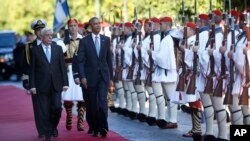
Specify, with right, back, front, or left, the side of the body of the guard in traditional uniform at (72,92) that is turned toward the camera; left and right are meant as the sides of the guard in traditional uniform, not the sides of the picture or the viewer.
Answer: front

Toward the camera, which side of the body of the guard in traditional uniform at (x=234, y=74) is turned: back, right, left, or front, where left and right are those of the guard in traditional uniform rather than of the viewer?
left

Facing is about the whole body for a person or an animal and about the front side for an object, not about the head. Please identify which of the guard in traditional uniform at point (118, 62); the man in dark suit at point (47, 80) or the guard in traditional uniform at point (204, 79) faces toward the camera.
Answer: the man in dark suit

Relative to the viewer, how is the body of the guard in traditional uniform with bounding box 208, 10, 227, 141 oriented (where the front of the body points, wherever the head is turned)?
to the viewer's left

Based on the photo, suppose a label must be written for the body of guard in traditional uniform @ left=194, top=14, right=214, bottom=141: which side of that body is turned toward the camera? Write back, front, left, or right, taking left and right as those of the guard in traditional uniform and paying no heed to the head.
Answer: left

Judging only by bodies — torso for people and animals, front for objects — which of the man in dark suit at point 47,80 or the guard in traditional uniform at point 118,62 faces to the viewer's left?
the guard in traditional uniform

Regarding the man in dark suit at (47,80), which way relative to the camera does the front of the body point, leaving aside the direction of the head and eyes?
toward the camera

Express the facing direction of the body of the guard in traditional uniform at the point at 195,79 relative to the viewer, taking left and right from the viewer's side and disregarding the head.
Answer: facing to the left of the viewer

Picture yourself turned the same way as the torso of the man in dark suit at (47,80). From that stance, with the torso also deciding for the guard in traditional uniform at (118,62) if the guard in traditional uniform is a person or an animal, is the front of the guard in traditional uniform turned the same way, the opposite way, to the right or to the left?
to the right
